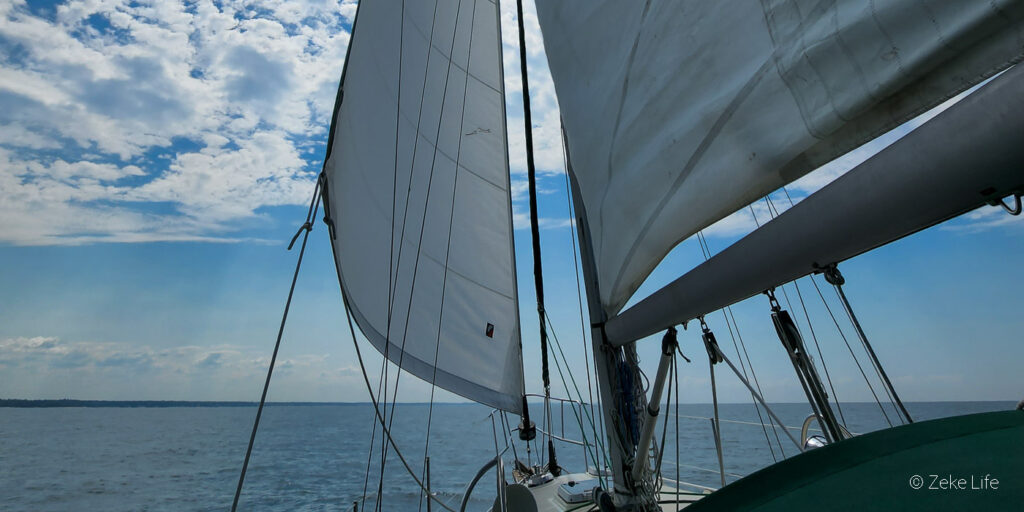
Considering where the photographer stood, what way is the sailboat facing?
facing away from the viewer
